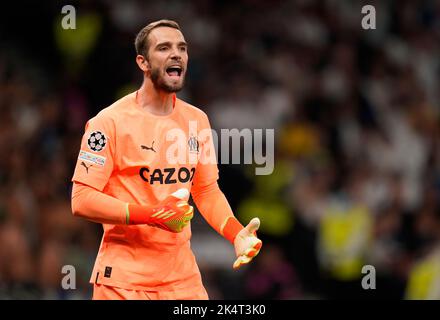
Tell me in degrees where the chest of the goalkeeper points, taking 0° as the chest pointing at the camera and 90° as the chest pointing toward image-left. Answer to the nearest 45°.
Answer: approximately 315°
